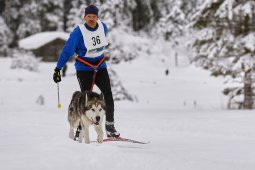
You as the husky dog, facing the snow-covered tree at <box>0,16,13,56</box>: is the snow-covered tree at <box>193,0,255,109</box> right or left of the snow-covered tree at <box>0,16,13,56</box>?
right

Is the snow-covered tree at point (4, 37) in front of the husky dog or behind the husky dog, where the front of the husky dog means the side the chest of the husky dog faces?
behind

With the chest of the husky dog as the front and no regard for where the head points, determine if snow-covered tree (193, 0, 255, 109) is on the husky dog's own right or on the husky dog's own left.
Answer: on the husky dog's own left

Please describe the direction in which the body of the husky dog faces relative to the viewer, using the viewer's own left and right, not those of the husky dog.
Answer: facing the viewer and to the right of the viewer

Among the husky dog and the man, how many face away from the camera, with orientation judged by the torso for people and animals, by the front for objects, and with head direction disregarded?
0
